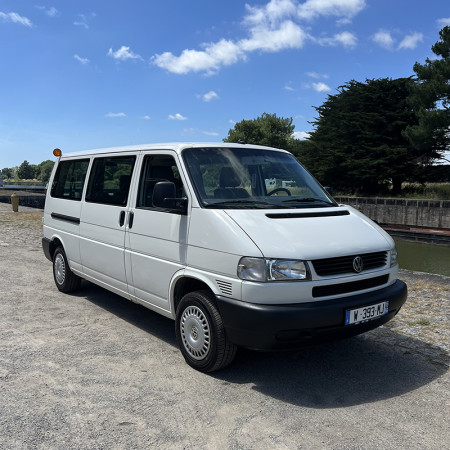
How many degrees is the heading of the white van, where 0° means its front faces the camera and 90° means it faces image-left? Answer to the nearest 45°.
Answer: approximately 315°

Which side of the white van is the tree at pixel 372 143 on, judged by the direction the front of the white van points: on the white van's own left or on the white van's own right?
on the white van's own left

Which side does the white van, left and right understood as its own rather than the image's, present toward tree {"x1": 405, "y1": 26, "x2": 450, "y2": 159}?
left

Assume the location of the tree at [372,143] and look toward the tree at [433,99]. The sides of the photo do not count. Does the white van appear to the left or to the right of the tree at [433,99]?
right
